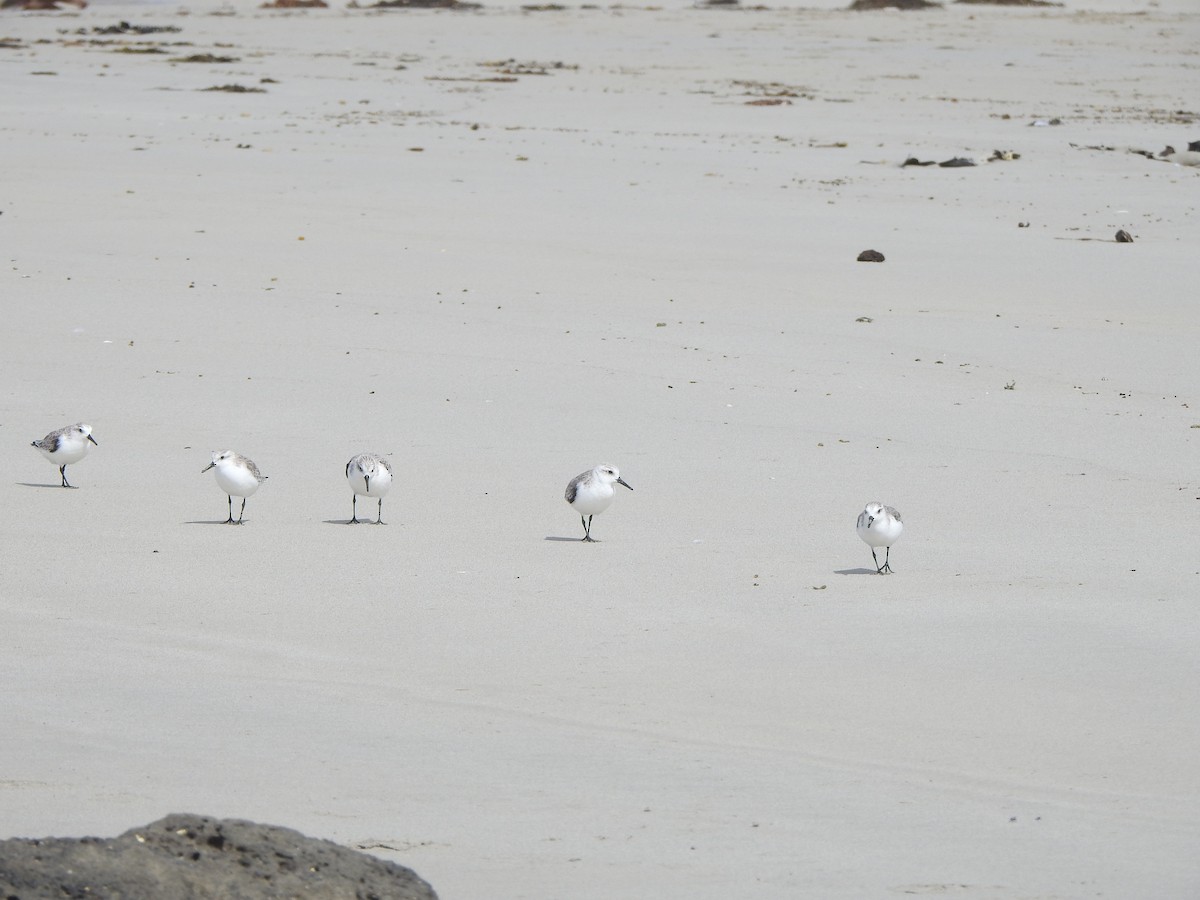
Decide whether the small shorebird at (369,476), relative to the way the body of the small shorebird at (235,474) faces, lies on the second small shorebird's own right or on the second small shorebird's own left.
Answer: on the second small shorebird's own left

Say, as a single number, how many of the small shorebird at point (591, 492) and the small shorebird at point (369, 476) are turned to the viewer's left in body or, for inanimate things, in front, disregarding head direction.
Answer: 0

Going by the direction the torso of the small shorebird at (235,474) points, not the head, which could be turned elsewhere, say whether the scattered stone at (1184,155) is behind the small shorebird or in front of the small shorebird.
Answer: behind

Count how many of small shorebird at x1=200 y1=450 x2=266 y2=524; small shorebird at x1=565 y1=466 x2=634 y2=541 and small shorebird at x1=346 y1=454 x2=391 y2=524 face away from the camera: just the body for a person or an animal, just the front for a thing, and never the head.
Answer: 0

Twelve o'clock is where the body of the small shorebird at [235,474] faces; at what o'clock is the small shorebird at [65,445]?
the small shorebird at [65,445] is roughly at 3 o'clock from the small shorebird at [235,474].

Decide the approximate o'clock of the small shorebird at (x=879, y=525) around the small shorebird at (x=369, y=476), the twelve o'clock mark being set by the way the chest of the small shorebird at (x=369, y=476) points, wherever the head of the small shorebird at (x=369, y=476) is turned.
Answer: the small shorebird at (x=879, y=525) is roughly at 10 o'clock from the small shorebird at (x=369, y=476).

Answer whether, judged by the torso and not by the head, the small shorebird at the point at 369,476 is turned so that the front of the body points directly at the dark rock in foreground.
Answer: yes

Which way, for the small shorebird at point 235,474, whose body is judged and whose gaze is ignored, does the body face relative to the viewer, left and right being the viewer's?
facing the viewer and to the left of the viewer

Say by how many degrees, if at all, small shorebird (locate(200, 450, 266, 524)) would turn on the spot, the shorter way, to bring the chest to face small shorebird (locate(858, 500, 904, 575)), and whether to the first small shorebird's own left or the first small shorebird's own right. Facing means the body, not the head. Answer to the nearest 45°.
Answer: approximately 90° to the first small shorebird's own left

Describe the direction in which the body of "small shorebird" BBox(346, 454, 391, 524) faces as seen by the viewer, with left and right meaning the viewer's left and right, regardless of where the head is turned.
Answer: facing the viewer

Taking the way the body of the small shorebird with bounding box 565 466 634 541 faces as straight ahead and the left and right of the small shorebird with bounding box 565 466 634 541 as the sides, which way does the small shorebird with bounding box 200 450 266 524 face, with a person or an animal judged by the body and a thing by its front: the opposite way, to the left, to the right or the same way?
to the right

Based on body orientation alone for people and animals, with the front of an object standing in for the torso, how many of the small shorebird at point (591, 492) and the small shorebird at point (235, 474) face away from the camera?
0

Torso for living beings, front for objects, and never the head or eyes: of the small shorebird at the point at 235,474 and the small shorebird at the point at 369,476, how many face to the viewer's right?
0

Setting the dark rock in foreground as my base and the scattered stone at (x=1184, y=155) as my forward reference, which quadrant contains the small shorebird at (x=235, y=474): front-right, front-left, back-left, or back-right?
front-left
